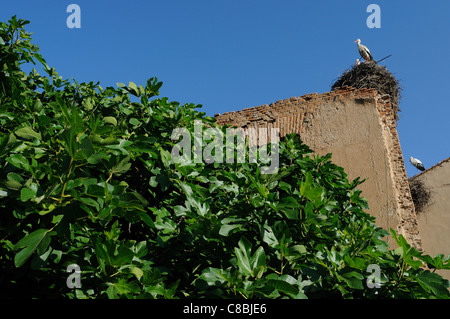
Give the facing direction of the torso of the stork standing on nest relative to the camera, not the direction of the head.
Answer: to the viewer's left

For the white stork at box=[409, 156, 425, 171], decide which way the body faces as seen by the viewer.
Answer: to the viewer's left

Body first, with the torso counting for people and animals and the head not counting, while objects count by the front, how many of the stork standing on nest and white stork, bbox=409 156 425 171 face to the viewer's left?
2
